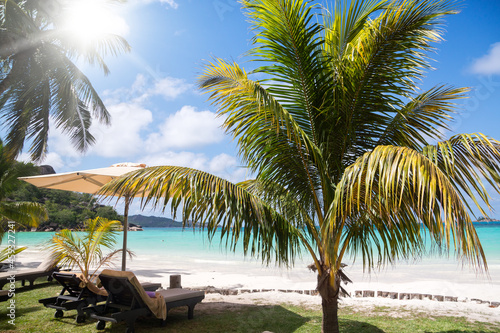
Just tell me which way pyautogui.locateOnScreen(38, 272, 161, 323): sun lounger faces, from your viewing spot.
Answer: facing away from the viewer and to the right of the viewer

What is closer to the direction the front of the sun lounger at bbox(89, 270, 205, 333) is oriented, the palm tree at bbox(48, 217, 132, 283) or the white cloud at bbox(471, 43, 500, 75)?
the white cloud

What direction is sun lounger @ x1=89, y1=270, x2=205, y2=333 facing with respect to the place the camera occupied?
facing away from the viewer and to the right of the viewer

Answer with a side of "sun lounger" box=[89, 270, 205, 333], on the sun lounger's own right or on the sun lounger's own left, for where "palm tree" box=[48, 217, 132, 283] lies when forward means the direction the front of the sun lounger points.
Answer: on the sun lounger's own left

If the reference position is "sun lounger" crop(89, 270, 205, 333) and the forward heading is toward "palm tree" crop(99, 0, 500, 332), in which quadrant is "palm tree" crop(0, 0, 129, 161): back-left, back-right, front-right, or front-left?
back-left
